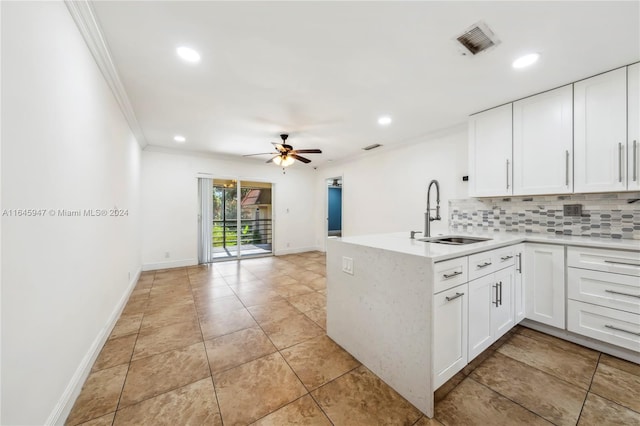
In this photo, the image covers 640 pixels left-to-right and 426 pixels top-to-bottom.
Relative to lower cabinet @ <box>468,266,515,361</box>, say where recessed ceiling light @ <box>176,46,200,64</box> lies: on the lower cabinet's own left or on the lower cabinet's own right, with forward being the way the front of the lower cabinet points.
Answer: on the lower cabinet's own right
